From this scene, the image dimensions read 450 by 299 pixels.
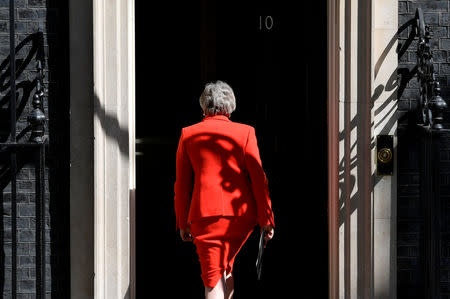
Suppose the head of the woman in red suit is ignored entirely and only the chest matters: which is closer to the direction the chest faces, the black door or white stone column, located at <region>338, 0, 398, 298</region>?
the black door

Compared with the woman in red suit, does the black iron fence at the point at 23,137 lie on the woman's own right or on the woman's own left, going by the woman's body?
on the woman's own left

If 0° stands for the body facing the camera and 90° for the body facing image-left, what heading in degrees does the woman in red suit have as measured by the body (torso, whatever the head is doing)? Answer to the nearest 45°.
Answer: approximately 180°

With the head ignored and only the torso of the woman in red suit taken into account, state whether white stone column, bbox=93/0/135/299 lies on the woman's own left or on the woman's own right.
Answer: on the woman's own left

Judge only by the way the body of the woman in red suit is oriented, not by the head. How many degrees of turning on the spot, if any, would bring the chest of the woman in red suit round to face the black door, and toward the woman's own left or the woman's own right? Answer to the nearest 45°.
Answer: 0° — they already face it

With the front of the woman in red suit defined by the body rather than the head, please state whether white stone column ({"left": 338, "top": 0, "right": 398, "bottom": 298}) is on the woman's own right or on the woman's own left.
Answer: on the woman's own right

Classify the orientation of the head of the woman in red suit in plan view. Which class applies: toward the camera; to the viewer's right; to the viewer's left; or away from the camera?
away from the camera
